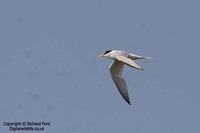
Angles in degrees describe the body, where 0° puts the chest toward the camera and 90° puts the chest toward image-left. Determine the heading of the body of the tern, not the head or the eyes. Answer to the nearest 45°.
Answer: approximately 90°
